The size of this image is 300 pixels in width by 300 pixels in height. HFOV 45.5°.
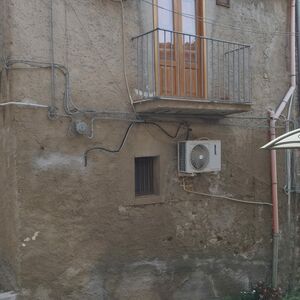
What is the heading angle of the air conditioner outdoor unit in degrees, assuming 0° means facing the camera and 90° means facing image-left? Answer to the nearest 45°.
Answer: approximately 315°
